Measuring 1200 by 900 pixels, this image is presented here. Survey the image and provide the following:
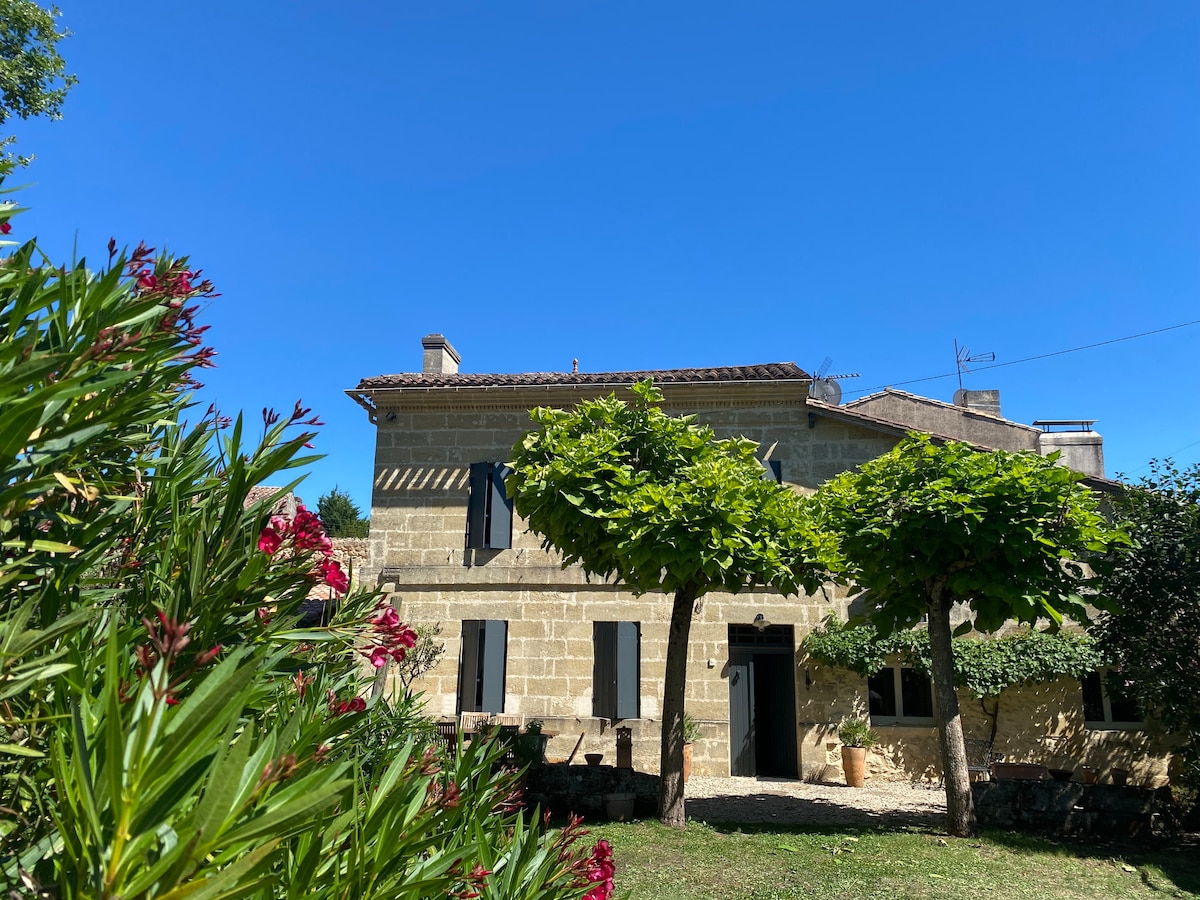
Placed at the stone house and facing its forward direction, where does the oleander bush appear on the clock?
The oleander bush is roughly at 12 o'clock from the stone house.

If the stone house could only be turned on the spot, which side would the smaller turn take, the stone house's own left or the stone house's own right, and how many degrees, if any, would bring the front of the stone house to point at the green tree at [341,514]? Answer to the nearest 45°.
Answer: approximately 135° to the stone house's own right

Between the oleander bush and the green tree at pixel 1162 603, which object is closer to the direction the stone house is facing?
the oleander bush

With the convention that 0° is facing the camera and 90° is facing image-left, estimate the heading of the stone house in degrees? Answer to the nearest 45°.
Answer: approximately 0°

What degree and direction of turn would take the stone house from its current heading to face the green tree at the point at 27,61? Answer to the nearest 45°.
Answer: approximately 45° to its right
